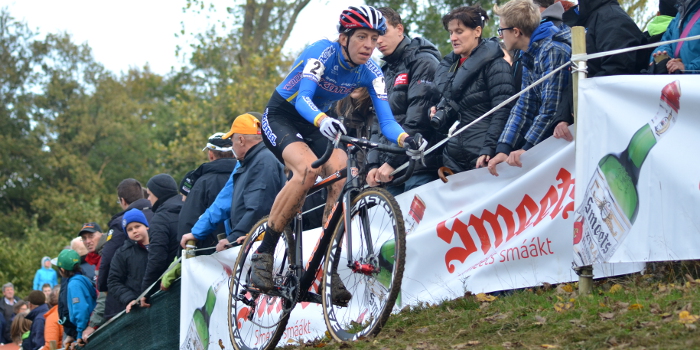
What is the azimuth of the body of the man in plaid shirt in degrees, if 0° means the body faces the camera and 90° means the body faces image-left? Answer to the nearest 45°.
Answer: approximately 90°

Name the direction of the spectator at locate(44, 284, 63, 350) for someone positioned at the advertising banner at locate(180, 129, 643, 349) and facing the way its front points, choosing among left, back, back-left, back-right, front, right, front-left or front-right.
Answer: right

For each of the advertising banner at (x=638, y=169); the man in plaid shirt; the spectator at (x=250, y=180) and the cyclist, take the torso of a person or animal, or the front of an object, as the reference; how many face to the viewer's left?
2

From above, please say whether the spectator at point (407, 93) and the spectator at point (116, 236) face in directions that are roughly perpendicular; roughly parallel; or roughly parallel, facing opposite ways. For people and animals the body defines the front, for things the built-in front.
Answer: roughly perpendicular

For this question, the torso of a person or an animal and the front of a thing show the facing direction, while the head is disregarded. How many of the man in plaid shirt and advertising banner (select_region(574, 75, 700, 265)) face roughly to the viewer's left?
1

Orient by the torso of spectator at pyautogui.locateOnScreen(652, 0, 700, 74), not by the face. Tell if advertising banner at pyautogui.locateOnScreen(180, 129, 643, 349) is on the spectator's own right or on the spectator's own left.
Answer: on the spectator's own right

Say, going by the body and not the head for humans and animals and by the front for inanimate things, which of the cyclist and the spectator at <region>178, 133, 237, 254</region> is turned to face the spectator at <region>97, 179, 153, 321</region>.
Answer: the spectator at <region>178, 133, 237, 254</region>

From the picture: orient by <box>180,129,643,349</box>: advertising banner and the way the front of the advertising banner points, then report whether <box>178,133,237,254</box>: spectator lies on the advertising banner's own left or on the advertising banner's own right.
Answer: on the advertising banner's own right

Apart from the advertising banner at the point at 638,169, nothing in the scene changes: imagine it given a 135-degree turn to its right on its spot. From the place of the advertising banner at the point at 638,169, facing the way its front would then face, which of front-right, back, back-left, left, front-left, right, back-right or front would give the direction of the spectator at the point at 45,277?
front

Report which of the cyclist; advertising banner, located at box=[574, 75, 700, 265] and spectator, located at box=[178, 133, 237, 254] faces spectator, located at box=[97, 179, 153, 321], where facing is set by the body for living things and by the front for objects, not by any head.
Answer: spectator, located at box=[178, 133, 237, 254]

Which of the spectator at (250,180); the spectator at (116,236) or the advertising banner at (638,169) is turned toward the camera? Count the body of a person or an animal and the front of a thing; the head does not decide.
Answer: the advertising banner

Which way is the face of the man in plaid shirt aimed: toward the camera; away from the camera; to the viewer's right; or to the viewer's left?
to the viewer's left

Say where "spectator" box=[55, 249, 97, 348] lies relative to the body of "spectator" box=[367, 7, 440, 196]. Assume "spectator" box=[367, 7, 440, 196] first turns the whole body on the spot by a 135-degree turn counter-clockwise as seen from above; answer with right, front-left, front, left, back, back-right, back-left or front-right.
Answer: back-left
